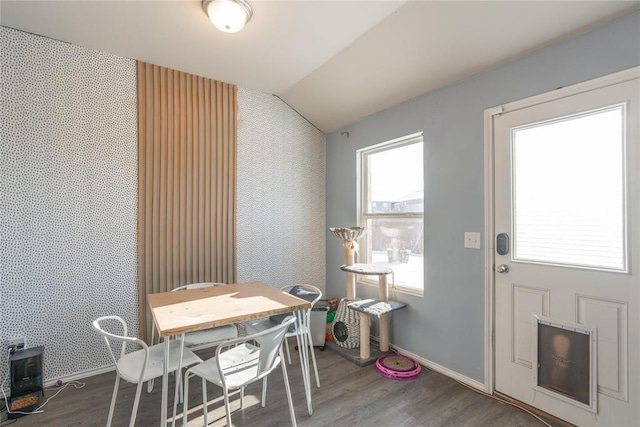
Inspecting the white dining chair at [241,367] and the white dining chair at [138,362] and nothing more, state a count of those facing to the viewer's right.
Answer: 1

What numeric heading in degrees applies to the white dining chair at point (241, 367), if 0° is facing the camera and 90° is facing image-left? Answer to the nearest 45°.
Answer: approximately 135°

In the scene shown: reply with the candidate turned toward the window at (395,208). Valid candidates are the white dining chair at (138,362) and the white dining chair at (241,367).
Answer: the white dining chair at (138,362)

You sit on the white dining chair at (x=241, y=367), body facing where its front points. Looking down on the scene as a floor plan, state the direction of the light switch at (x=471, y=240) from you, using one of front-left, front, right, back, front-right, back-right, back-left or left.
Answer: back-right

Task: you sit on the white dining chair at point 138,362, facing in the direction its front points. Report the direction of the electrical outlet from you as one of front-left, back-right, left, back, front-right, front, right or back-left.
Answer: back-left

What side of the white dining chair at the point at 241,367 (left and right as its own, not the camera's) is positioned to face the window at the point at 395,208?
right

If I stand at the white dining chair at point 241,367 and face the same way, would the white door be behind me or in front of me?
behind

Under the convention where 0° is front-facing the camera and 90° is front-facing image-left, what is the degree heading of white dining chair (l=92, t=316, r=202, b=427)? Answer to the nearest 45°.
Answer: approximately 270°

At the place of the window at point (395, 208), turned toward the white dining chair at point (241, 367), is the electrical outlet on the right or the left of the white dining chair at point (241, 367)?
right

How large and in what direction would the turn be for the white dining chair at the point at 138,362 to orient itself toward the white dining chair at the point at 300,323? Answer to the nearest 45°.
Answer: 0° — it already faces it

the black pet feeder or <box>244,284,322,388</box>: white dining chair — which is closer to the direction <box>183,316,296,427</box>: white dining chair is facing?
the black pet feeder

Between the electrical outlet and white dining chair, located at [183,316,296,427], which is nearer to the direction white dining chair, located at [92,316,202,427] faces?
the white dining chair

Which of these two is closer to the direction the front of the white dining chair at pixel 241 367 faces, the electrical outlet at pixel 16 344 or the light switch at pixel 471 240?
the electrical outlet
